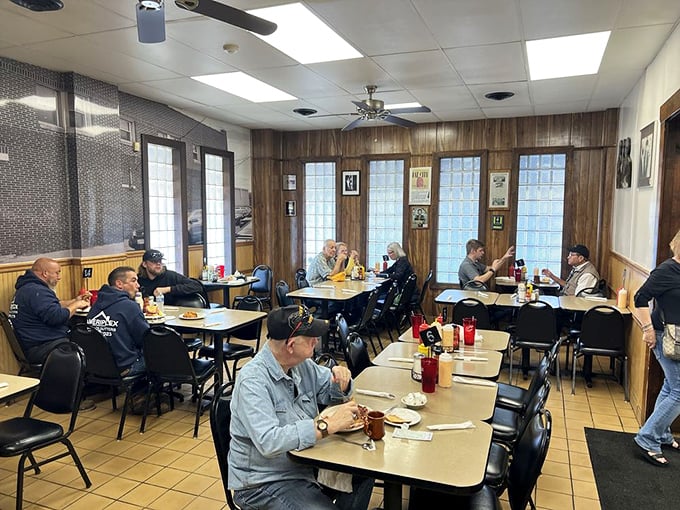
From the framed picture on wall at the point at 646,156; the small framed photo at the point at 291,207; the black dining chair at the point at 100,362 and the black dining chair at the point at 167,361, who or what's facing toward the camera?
the small framed photo

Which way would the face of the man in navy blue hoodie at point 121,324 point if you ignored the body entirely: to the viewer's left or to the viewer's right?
to the viewer's right

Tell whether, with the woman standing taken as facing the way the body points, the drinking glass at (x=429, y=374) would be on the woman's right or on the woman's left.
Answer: on the woman's right

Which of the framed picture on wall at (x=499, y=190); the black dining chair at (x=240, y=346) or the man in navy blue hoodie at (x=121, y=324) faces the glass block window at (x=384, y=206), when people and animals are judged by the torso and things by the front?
the man in navy blue hoodie

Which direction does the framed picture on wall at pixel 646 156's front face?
to the viewer's left

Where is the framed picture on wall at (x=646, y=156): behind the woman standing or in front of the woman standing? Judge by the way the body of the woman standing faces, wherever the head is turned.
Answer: behind
